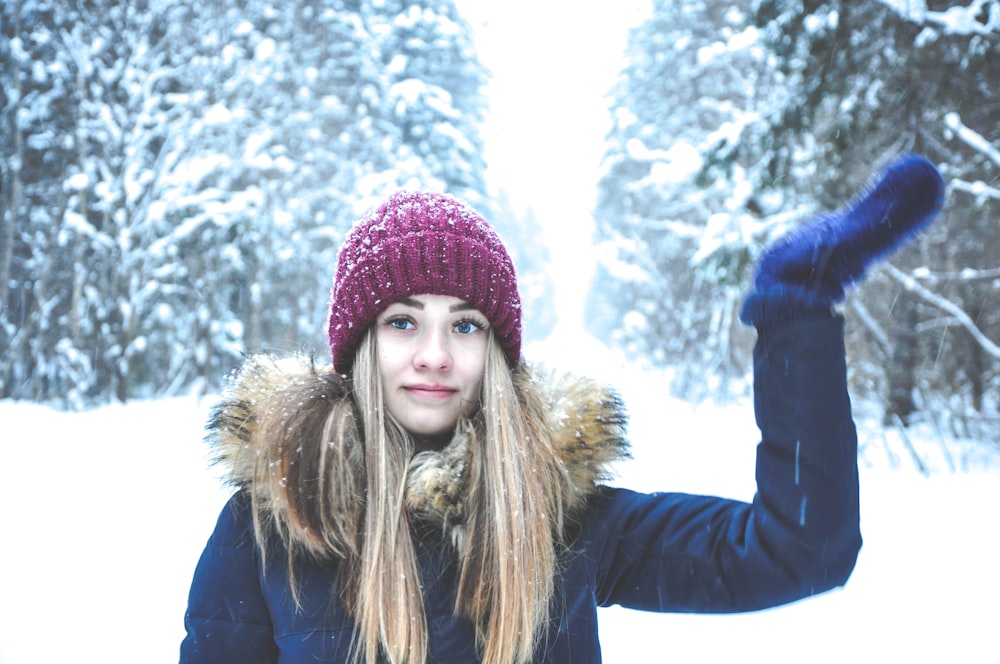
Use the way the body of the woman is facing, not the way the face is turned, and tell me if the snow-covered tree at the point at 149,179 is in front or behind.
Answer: behind

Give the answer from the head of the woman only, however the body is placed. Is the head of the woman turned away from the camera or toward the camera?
toward the camera

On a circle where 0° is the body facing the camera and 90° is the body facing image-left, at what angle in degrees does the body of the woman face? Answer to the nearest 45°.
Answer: approximately 0°

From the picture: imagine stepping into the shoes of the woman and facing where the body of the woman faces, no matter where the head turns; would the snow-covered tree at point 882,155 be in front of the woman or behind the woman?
behind
